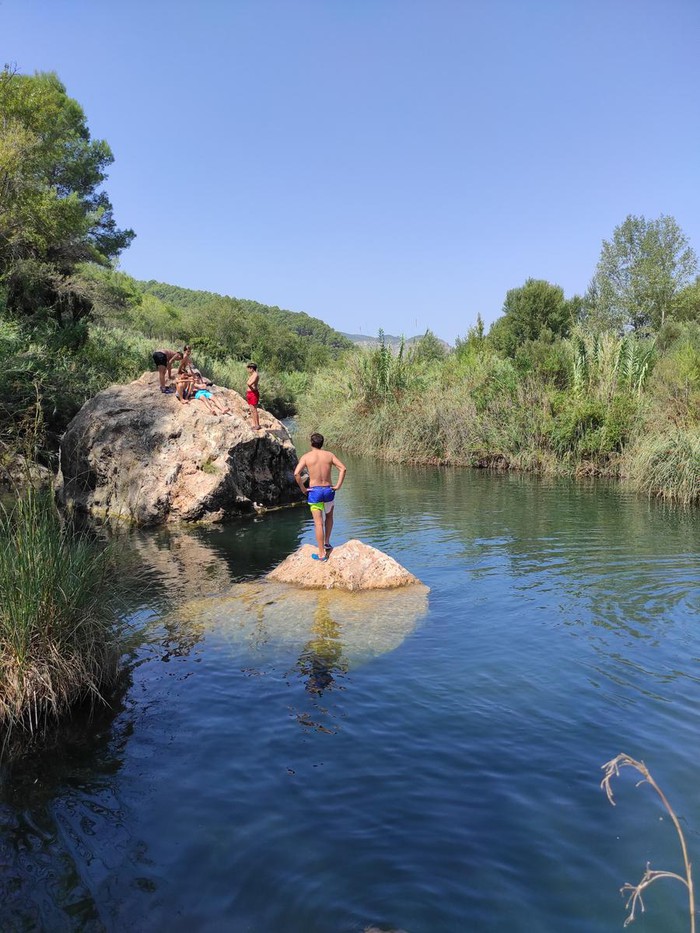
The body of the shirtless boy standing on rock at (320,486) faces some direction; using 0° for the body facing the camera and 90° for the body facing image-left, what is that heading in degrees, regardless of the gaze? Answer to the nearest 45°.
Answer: approximately 180°

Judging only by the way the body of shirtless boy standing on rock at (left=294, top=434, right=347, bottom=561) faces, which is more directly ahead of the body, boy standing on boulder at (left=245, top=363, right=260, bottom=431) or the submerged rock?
the boy standing on boulder

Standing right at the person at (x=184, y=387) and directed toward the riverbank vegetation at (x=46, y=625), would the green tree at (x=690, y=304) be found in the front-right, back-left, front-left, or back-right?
back-left

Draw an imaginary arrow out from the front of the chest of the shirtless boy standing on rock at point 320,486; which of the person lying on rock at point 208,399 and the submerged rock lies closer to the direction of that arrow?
the person lying on rock

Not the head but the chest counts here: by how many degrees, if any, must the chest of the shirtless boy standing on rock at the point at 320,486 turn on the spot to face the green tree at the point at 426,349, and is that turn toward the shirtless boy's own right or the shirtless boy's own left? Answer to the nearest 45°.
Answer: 0° — they already face it

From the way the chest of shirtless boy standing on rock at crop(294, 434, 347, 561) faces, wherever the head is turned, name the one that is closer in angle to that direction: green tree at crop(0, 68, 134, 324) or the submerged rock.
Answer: the green tree

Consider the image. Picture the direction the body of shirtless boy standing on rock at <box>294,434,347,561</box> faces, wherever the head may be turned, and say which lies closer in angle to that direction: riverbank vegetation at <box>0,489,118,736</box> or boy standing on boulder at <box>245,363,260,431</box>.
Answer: the boy standing on boulder
